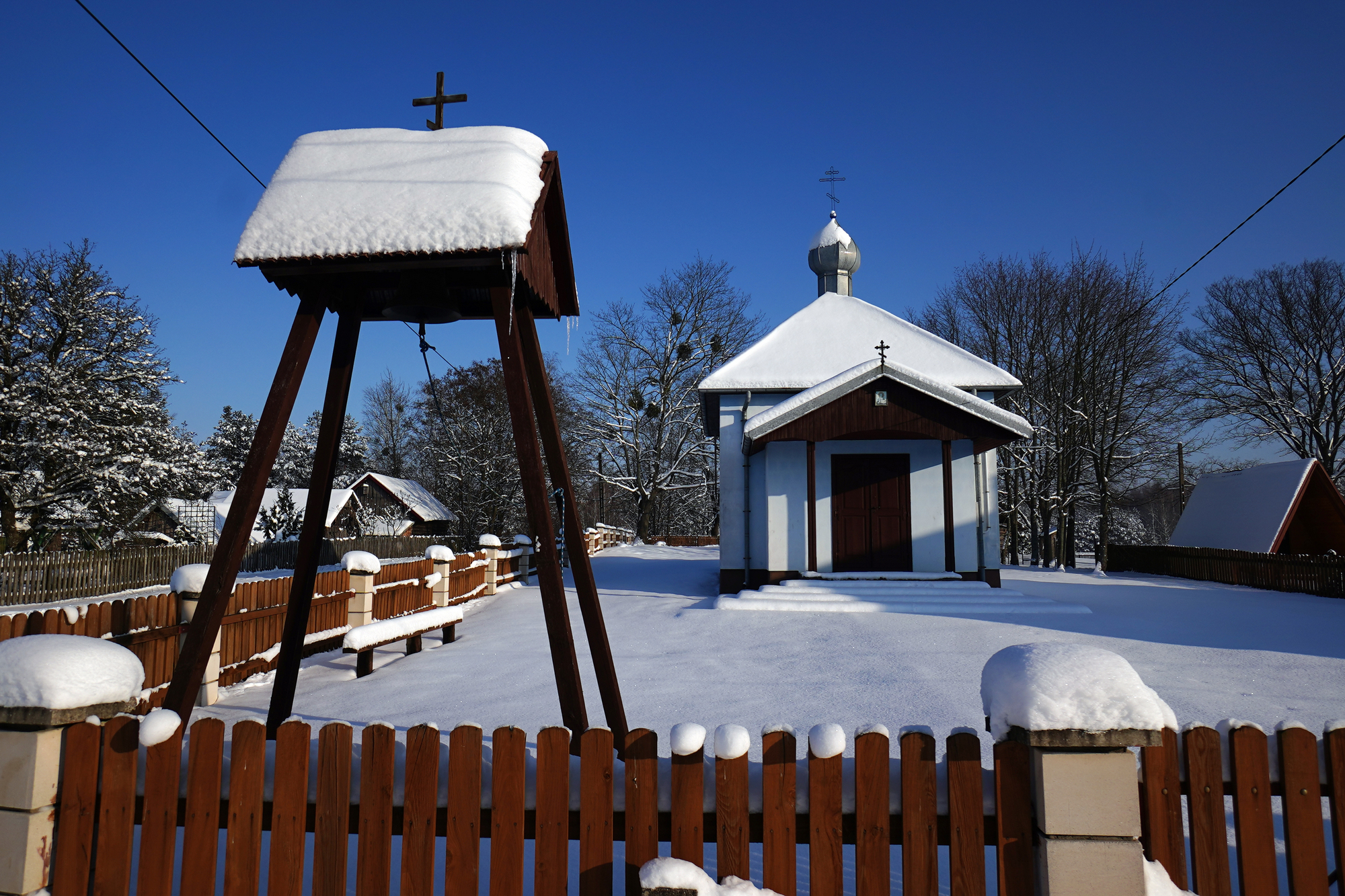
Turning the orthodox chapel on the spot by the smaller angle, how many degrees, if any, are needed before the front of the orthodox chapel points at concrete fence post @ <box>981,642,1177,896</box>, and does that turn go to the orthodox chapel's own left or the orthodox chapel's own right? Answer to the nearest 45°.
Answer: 0° — it already faces it

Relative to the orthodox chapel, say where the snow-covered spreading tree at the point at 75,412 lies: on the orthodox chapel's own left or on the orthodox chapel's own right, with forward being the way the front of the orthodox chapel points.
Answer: on the orthodox chapel's own right

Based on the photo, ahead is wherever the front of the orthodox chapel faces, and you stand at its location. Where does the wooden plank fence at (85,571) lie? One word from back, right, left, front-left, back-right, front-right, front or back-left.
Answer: right

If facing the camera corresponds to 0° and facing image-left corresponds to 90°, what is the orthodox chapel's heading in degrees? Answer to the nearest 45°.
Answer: approximately 0°

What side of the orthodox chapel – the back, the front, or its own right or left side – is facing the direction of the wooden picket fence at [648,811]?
front

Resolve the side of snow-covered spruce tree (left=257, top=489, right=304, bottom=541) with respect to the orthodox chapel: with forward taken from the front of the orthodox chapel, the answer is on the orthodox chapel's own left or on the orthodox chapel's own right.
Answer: on the orthodox chapel's own right

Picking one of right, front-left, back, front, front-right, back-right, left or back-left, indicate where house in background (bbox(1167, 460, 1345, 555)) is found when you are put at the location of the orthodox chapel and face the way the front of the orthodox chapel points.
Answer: back-left

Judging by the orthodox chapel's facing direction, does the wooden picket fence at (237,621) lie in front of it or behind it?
in front

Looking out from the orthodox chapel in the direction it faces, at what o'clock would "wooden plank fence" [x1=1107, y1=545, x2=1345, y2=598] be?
The wooden plank fence is roughly at 8 o'clock from the orthodox chapel.

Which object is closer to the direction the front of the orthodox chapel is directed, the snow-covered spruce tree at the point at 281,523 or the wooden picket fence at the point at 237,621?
the wooden picket fence

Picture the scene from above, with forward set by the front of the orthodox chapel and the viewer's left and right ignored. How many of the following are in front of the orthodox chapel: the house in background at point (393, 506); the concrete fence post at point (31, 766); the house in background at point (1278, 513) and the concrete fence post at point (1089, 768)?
2

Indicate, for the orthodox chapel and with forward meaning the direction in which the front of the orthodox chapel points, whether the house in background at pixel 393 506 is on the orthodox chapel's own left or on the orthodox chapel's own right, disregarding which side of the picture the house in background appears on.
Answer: on the orthodox chapel's own right

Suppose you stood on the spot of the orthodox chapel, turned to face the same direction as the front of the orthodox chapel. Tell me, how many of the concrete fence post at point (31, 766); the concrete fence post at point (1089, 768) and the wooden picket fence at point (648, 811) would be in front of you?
3

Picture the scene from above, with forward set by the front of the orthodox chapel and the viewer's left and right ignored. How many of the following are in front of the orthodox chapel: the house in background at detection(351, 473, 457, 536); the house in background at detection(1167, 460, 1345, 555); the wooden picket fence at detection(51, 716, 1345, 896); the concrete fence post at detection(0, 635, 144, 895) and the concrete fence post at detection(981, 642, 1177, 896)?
3

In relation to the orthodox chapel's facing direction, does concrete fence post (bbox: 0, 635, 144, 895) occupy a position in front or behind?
in front
